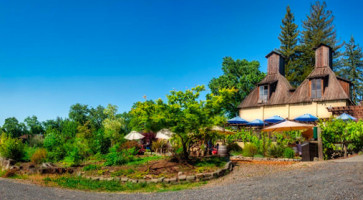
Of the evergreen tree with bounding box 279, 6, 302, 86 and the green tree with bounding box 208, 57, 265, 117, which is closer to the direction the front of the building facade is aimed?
the green tree

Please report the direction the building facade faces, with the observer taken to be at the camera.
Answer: facing the viewer and to the left of the viewer

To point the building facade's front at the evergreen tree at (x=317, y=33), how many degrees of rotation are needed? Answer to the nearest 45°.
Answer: approximately 135° to its right

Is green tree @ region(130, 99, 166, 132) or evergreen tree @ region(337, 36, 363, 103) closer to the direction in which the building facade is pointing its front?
the green tree

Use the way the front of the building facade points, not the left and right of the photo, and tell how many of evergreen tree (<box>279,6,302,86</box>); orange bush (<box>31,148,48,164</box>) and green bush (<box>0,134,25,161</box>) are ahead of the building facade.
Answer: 2

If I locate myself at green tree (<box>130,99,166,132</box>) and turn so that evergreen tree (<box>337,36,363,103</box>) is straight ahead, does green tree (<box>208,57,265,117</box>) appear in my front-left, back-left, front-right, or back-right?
front-left

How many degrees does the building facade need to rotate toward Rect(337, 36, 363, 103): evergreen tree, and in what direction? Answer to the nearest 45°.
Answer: approximately 180°

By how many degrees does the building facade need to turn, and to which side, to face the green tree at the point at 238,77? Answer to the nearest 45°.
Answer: approximately 90° to its right

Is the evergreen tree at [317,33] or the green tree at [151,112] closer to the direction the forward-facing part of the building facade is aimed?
the green tree

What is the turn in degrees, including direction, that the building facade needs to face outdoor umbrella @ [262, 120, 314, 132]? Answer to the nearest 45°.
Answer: approximately 45° to its left

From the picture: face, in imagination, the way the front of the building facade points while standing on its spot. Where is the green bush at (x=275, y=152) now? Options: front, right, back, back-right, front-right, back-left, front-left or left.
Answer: front-left

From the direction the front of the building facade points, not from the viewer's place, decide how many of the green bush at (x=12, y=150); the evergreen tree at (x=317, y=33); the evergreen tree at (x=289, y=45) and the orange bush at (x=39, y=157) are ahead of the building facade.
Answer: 2

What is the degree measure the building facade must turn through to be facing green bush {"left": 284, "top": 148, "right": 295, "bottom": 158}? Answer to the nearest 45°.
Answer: approximately 45° to its left

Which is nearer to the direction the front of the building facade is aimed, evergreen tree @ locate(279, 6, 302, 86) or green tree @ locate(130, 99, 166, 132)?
the green tree
